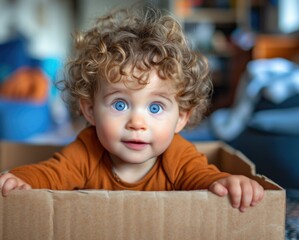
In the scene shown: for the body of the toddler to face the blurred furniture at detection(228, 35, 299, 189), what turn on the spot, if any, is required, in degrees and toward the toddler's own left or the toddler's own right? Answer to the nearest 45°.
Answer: approximately 135° to the toddler's own left

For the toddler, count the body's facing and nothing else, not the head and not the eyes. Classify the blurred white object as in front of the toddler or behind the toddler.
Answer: behind

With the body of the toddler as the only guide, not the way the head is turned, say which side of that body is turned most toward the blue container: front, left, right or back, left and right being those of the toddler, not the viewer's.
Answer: back

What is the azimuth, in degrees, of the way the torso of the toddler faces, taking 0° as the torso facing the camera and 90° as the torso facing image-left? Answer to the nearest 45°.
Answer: approximately 0°

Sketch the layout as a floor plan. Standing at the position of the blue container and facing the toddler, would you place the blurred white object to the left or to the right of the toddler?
left

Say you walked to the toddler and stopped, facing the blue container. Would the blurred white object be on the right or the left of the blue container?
right

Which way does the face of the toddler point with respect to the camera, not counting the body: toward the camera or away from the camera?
toward the camera
